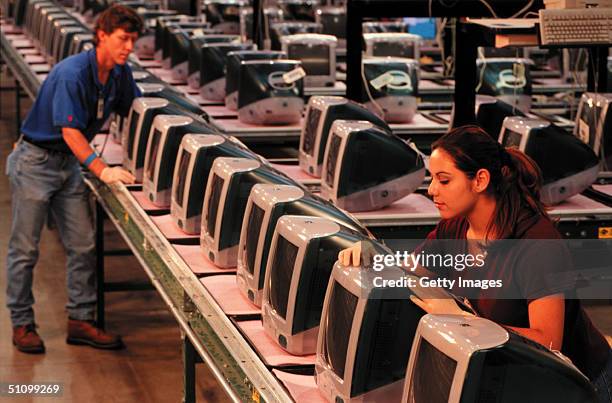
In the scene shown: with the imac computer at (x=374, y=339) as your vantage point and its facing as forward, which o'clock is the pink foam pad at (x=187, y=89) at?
The pink foam pad is roughly at 4 o'clock from the imac computer.

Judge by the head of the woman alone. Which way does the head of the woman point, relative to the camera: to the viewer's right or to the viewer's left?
to the viewer's left

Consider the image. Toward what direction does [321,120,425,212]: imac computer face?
to the viewer's left

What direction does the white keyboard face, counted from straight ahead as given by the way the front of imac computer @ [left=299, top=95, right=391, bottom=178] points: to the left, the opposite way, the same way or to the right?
to the left

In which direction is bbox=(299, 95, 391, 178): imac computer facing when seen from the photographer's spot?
facing to the left of the viewer

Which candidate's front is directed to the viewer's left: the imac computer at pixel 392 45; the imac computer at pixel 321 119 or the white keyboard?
the imac computer at pixel 321 119

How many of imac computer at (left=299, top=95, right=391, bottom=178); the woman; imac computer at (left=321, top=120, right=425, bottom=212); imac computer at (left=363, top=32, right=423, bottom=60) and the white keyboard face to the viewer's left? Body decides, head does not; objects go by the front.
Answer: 3

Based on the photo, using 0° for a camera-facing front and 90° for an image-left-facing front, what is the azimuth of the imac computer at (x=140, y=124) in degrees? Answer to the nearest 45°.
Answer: approximately 45°

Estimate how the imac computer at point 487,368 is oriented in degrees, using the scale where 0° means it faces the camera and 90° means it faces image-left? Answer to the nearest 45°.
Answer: approximately 45°

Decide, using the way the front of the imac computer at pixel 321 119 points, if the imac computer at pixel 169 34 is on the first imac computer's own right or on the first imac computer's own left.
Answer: on the first imac computer's own right

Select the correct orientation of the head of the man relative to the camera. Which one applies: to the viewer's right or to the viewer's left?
to the viewer's right

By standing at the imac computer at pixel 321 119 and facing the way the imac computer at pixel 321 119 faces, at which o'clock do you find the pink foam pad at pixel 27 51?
The pink foam pad is roughly at 2 o'clock from the imac computer.

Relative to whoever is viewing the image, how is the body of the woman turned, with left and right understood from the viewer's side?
facing to the left of the viewer

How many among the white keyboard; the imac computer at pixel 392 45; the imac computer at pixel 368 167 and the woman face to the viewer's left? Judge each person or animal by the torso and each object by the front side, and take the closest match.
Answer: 2
